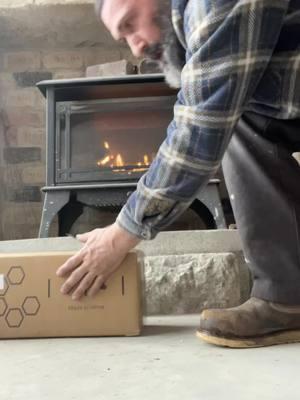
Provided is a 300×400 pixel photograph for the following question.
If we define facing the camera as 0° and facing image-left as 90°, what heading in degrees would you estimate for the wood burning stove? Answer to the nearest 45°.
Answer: approximately 0°
